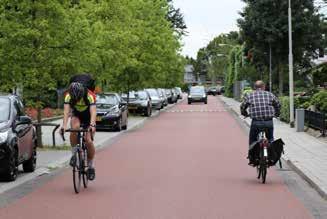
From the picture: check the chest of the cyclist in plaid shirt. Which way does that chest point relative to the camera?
away from the camera

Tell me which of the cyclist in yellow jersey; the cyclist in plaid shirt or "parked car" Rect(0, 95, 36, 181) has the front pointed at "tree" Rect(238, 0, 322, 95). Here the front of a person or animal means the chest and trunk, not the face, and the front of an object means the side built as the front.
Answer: the cyclist in plaid shirt

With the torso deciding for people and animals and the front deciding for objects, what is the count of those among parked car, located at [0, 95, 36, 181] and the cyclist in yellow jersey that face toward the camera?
2

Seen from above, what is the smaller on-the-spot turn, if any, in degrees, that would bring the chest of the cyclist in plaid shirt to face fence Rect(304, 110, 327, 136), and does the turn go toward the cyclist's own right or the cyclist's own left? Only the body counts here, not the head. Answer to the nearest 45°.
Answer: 0° — they already face it

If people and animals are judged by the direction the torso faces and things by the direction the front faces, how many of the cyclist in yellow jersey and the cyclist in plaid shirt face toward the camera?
1

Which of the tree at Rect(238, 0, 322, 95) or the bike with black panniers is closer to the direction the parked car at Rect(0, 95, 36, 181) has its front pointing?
the bike with black panniers

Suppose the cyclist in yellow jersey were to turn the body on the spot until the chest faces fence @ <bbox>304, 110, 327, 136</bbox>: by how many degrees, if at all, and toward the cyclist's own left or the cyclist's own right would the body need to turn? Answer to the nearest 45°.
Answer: approximately 135° to the cyclist's own left
